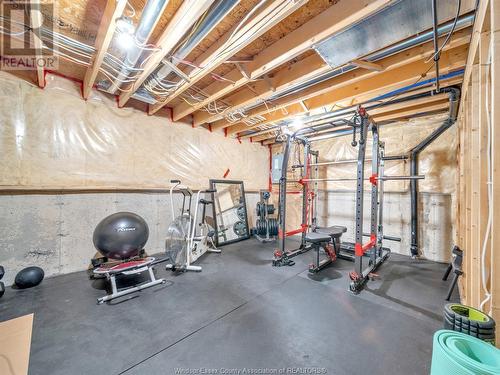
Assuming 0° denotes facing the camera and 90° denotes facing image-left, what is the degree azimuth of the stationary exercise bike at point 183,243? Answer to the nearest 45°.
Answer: approximately 45°

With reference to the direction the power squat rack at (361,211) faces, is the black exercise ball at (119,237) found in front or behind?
in front

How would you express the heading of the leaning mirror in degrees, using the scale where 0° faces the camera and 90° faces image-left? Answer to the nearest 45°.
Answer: approximately 315°

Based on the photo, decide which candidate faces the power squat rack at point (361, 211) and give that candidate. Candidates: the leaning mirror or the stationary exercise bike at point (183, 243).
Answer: the leaning mirror

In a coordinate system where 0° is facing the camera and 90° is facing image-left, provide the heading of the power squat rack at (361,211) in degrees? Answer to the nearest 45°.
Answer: approximately 45°

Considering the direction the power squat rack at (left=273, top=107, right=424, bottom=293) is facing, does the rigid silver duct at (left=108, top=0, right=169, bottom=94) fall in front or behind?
in front

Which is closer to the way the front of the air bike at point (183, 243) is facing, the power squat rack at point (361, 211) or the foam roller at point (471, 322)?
the foam roller

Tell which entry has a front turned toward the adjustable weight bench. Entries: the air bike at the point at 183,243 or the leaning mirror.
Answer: the leaning mirror
